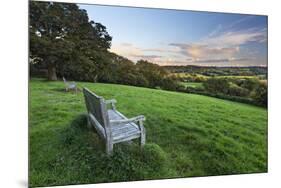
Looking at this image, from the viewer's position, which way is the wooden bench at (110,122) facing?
facing away from the viewer and to the right of the viewer

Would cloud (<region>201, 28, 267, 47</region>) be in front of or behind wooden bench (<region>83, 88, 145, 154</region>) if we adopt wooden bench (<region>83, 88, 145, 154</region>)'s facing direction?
in front

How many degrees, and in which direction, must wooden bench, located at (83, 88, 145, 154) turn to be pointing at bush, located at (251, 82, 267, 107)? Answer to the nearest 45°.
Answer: approximately 45° to its left
